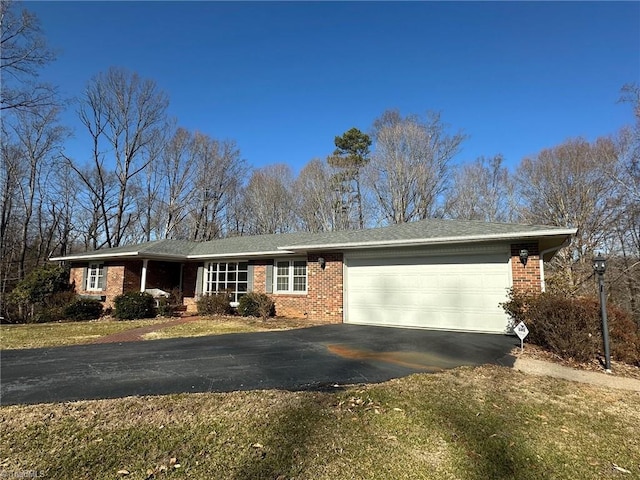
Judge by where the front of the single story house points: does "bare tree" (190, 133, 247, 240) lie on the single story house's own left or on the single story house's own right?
on the single story house's own right

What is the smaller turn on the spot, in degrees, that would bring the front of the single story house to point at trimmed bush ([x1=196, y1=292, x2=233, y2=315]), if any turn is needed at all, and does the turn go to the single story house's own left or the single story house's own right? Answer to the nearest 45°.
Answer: approximately 90° to the single story house's own right

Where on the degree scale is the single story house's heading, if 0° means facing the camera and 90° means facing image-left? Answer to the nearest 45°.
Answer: approximately 45°

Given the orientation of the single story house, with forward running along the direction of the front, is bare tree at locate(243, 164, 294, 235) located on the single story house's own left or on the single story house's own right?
on the single story house's own right

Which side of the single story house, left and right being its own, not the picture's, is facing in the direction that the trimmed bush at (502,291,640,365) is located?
left

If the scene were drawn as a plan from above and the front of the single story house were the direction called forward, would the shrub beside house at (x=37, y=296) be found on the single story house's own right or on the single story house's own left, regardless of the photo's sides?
on the single story house's own right

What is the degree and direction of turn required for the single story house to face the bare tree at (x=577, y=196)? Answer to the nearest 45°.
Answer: approximately 180°

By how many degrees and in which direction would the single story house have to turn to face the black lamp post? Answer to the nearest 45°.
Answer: approximately 90° to its left

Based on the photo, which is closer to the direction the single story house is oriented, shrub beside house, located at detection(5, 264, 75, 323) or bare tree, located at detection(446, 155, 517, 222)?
the shrub beside house

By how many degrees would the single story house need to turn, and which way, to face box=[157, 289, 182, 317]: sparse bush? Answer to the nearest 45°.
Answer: approximately 90° to its right

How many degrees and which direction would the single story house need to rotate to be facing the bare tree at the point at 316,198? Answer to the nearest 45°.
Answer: approximately 135° to its right
